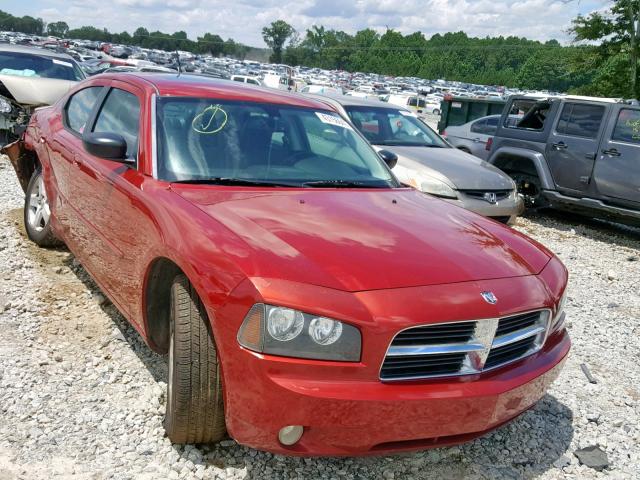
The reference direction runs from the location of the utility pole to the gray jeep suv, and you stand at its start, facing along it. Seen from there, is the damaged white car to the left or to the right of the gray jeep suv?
right

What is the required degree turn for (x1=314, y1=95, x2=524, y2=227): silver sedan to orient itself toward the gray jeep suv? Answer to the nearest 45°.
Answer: approximately 90° to its left

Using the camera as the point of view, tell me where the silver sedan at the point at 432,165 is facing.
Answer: facing the viewer and to the right of the viewer

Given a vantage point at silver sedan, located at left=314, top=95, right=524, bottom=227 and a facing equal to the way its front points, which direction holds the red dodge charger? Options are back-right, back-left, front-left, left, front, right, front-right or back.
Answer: front-right

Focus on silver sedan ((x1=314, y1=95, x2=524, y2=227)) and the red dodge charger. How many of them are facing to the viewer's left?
0

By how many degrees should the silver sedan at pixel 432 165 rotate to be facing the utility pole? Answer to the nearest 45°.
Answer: approximately 90° to its left

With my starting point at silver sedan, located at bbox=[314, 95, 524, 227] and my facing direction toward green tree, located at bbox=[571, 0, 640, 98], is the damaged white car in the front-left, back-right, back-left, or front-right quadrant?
back-left

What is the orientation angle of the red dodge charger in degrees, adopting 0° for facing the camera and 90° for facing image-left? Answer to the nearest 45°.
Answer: approximately 315°

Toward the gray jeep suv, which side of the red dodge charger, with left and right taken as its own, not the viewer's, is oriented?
left

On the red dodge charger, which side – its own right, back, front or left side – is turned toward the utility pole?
left

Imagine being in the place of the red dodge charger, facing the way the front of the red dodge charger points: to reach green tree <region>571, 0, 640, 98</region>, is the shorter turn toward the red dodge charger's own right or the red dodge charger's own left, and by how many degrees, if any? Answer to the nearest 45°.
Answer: approximately 90° to the red dodge charger's own left
